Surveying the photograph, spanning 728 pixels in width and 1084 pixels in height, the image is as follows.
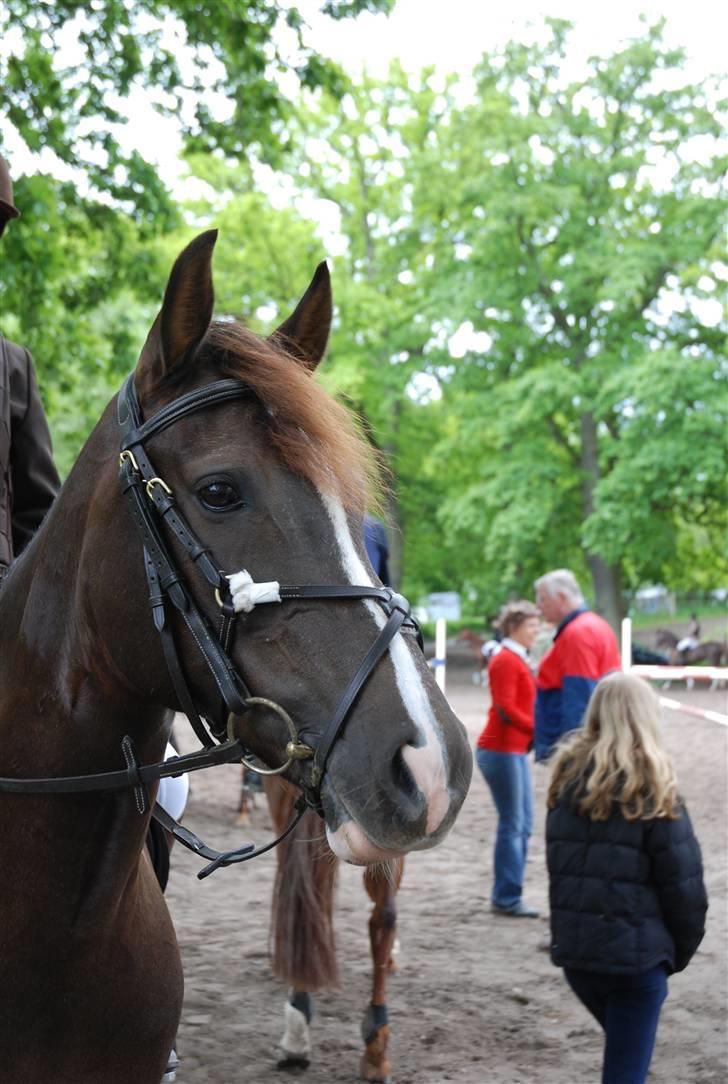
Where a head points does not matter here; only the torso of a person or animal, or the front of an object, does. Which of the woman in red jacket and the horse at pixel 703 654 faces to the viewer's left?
the horse

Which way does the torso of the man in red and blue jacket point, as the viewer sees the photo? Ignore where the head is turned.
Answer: to the viewer's left

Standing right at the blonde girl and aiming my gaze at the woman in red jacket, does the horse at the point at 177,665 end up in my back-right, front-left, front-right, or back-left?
back-left

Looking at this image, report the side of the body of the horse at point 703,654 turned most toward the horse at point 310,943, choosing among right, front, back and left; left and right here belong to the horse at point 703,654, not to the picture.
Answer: left

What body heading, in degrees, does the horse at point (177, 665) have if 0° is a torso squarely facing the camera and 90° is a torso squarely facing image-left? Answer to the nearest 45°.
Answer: approximately 315°

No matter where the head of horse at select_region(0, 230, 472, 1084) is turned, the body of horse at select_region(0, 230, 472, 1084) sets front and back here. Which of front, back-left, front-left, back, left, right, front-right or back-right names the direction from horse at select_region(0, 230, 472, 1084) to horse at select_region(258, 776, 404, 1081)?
back-left

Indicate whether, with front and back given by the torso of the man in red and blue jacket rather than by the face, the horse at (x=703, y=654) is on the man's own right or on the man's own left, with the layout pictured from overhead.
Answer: on the man's own right

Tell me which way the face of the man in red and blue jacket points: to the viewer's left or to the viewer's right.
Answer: to the viewer's left

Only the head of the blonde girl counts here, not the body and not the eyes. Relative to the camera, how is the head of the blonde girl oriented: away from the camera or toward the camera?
away from the camera

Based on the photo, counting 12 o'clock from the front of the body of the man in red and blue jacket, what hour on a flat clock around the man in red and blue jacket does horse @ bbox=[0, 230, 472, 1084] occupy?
The horse is roughly at 9 o'clock from the man in red and blue jacket.

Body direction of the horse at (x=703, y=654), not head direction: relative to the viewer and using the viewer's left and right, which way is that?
facing to the left of the viewer
